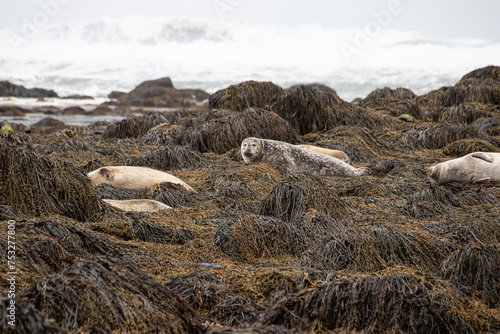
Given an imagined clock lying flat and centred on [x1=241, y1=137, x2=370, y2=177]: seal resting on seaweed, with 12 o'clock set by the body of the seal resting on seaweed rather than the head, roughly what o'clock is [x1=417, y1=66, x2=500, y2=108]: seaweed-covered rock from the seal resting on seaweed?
The seaweed-covered rock is roughly at 4 o'clock from the seal resting on seaweed.

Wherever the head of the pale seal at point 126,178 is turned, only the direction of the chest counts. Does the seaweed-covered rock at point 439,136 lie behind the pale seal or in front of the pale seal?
behind

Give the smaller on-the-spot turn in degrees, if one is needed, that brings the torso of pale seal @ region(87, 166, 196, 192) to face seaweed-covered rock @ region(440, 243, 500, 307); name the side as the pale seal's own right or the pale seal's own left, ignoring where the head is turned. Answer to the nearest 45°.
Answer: approximately 135° to the pale seal's own left

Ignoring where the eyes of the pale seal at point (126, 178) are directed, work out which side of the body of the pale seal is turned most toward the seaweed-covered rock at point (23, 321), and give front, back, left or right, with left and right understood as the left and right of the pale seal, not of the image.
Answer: left

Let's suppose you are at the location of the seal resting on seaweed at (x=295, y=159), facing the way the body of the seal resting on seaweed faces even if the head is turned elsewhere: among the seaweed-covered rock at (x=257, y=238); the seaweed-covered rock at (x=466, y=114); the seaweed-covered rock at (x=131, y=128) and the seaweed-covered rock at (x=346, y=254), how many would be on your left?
2

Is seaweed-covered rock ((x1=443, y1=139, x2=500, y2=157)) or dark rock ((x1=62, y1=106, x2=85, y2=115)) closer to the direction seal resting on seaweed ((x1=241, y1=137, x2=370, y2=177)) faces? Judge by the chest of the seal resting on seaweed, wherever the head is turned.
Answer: the dark rock

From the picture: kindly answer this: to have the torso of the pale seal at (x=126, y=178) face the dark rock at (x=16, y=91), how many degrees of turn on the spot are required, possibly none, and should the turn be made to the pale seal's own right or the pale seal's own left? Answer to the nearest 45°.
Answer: approximately 90° to the pale seal's own right

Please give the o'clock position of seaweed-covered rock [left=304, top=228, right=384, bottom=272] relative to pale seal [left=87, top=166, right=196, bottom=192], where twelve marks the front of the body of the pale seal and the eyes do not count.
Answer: The seaweed-covered rock is roughly at 8 o'clock from the pale seal.

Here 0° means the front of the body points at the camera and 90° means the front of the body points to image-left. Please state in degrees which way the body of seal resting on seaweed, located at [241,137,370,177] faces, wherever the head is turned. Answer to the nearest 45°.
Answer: approximately 90°

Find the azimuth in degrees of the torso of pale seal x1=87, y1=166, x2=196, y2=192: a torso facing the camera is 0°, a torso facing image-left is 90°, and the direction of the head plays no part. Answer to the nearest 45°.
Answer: approximately 90°
